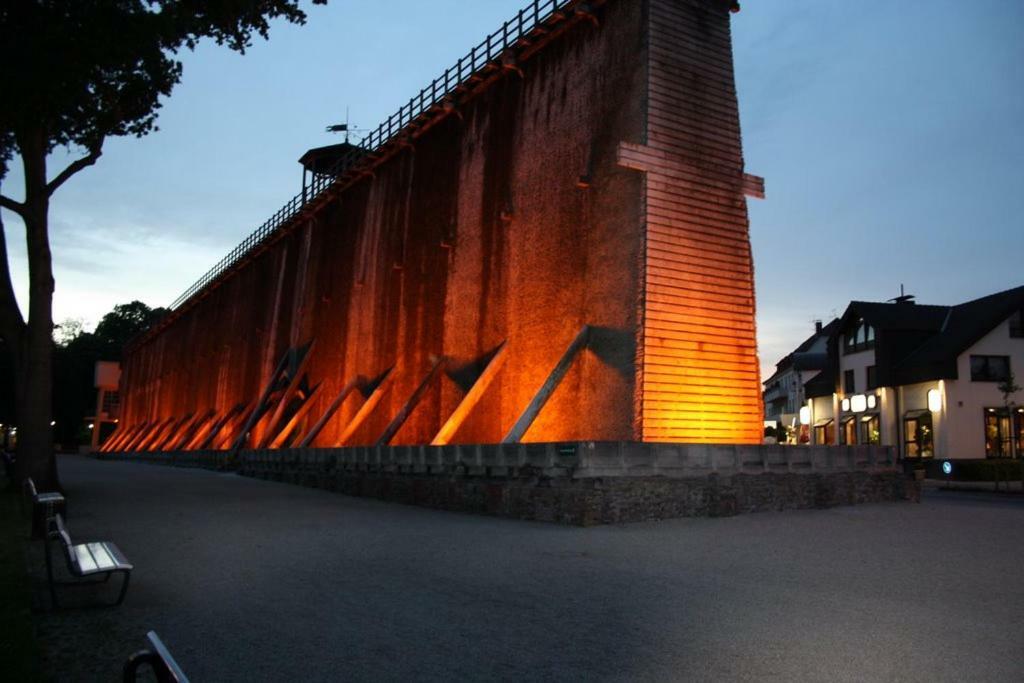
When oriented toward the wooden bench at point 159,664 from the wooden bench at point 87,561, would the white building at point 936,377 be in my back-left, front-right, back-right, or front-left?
back-left

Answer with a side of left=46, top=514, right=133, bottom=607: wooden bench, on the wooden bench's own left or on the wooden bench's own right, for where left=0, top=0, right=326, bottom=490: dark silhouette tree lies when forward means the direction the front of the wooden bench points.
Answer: on the wooden bench's own left

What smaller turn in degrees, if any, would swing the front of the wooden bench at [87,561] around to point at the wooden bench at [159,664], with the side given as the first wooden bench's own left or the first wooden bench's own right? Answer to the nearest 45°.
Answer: approximately 90° to the first wooden bench's own right

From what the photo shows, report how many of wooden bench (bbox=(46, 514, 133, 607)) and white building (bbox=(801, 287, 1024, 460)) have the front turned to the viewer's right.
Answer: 1

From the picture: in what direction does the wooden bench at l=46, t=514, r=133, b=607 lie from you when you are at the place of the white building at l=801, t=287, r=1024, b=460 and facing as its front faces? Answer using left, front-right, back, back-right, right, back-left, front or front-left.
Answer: front-left

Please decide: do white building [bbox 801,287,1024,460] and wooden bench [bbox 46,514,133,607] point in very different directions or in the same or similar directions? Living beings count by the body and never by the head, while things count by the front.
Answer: very different directions

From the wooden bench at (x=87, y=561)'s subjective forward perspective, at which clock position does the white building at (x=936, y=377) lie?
The white building is roughly at 11 o'clock from the wooden bench.

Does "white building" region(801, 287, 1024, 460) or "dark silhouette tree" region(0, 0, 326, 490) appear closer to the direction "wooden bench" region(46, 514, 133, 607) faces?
the white building

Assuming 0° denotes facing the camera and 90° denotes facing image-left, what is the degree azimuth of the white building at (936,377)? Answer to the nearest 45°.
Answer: approximately 45°

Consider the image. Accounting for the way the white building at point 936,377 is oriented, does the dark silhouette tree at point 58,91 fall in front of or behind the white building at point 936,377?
in front

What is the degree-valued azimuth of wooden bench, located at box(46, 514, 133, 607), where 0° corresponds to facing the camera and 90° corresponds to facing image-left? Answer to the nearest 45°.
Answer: approximately 270°
